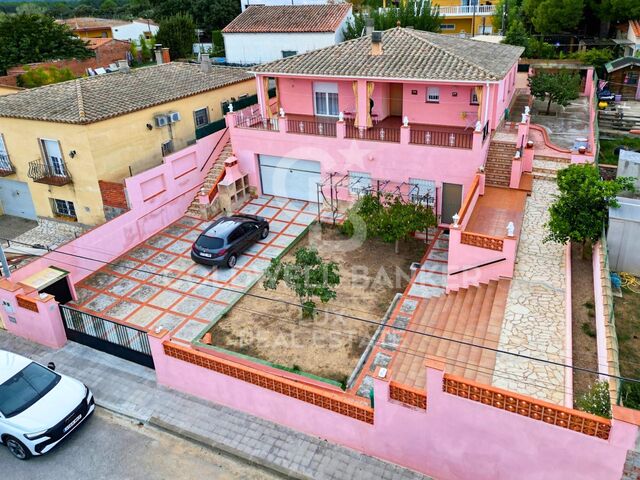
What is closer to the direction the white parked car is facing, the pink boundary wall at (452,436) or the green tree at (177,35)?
the pink boundary wall

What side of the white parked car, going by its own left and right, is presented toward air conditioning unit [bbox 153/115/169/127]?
left

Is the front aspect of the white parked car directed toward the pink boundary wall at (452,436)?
yes

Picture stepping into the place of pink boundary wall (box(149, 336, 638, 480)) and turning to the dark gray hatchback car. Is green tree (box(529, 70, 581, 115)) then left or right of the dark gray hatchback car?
right

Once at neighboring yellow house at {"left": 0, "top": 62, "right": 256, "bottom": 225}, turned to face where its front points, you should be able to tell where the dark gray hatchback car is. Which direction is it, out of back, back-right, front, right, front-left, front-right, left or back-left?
left

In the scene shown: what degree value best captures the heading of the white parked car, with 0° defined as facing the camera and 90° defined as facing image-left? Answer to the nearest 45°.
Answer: approximately 315°

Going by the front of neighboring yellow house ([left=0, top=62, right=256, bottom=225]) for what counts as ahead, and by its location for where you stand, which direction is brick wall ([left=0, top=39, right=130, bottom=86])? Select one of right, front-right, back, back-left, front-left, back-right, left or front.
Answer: back-right

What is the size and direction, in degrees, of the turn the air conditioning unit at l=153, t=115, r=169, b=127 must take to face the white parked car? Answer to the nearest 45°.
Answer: approximately 45° to its right

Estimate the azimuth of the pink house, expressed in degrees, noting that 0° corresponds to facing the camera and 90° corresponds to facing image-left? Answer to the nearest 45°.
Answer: approximately 0°
